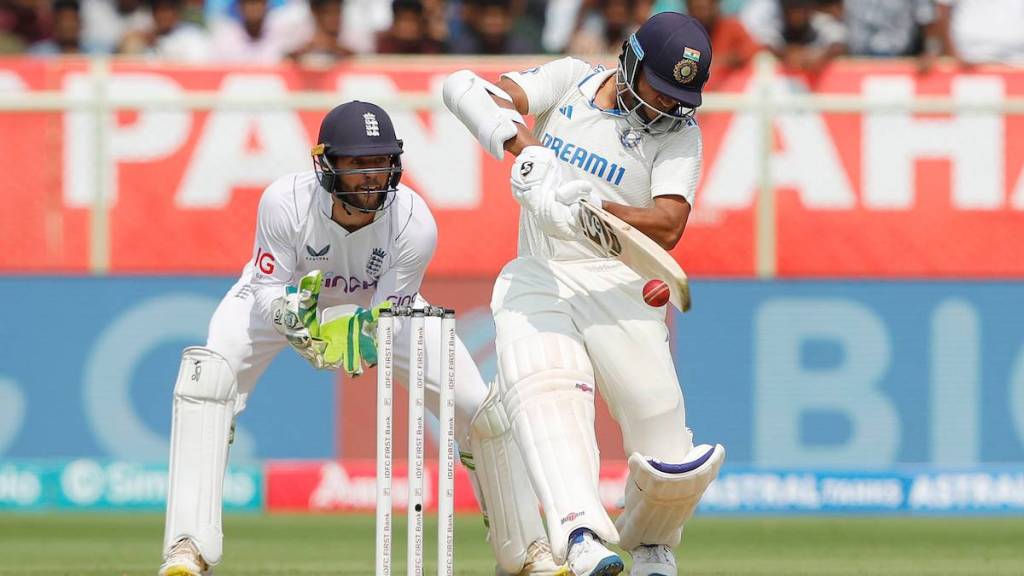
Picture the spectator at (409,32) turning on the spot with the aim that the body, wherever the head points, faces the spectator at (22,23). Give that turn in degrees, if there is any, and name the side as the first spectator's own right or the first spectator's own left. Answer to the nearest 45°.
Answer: approximately 90° to the first spectator's own right

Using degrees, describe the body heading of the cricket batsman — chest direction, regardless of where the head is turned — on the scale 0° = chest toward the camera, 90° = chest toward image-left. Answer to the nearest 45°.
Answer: approximately 0°

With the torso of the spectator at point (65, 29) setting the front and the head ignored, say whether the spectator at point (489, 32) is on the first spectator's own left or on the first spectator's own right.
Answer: on the first spectator's own left

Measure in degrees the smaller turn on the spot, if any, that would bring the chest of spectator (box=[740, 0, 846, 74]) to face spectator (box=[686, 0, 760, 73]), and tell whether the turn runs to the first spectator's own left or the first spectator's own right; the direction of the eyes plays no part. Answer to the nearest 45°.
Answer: approximately 45° to the first spectator's own right

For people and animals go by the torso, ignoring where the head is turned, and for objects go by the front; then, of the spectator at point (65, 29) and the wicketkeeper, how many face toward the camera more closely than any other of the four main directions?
2

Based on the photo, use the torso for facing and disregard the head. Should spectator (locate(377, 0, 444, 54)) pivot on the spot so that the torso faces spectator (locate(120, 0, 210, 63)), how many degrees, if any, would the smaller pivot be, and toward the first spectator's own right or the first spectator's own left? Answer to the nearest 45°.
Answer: approximately 90° to the first spectator's own right

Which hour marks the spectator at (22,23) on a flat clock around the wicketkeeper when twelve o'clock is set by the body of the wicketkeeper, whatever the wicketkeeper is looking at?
The spectator is roughly at 5 o'clock from the wicketkeeper.
